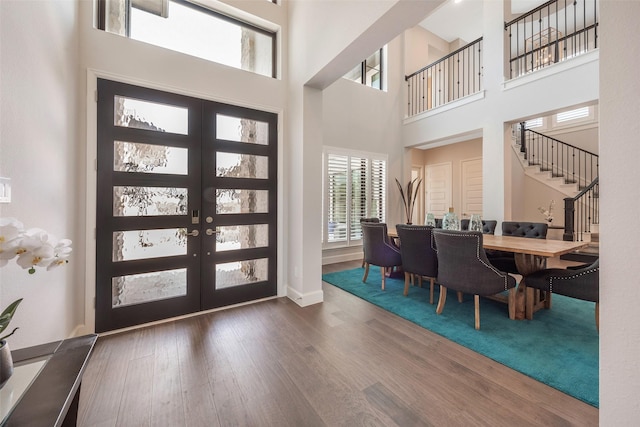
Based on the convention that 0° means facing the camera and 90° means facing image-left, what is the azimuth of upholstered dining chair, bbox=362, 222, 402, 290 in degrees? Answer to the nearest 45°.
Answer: approximately 225°

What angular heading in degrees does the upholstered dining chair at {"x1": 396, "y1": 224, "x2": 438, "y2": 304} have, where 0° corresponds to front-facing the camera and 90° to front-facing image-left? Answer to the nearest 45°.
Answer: approximately 225°

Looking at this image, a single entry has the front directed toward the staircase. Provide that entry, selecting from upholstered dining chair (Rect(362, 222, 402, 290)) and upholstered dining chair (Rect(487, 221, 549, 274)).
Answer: upholstered dining chair (Rect(362, 222, 402, 290))

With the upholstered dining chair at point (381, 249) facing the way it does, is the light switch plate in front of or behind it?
behind

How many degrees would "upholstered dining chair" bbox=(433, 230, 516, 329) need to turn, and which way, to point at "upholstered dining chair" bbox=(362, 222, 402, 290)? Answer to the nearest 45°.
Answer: approximately 90° to its left

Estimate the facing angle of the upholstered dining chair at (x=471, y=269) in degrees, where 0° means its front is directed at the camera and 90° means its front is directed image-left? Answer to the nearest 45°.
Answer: approximately 225°

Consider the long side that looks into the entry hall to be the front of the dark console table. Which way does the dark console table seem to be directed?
to the viewer's right

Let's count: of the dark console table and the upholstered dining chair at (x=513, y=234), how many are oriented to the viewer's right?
1
